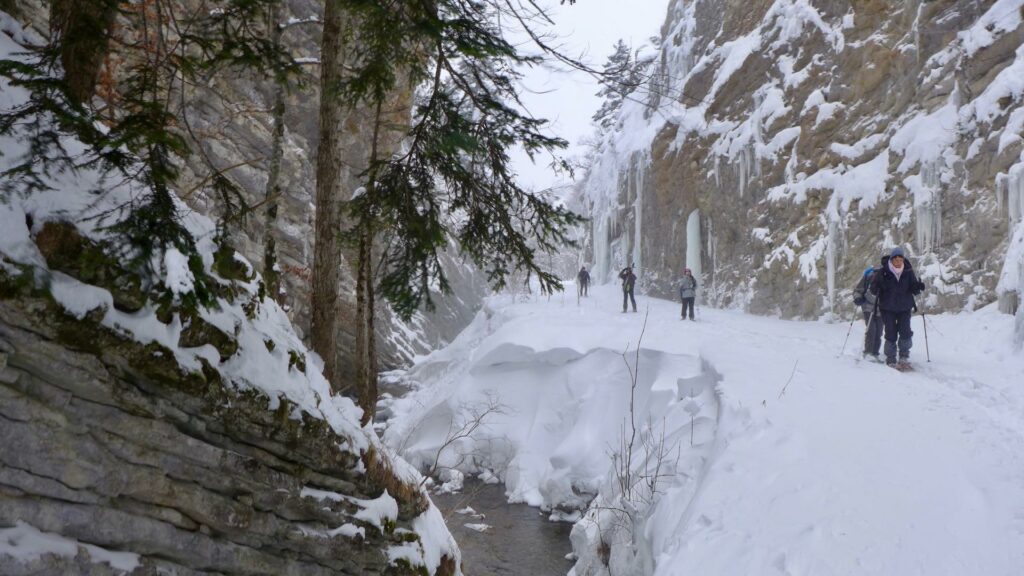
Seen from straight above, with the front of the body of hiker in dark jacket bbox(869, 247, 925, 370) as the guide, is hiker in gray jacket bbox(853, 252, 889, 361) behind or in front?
behind

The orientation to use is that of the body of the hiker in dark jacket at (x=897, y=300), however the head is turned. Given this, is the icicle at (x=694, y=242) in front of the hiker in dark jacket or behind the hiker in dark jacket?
behind

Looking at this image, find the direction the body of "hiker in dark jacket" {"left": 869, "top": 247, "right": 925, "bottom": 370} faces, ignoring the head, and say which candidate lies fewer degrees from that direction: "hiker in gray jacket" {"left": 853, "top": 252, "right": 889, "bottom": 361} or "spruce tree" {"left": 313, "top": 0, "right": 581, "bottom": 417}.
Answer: the spruce tree

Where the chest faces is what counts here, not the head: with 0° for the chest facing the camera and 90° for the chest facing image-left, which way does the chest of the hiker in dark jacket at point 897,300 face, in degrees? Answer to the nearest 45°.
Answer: approximately 0°

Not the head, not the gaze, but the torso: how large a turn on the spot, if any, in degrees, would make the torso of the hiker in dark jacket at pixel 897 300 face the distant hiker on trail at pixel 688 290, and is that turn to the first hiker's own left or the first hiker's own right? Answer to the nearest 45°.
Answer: approximately 135° to the first hiker's own right
